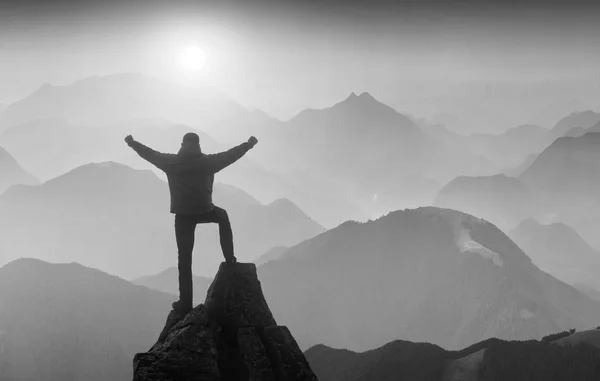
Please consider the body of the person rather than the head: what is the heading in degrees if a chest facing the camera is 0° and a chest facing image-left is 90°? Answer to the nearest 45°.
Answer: approximately 180°

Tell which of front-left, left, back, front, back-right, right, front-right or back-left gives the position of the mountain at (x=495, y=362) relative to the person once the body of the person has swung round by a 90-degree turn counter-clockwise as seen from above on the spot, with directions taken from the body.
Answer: back-right
